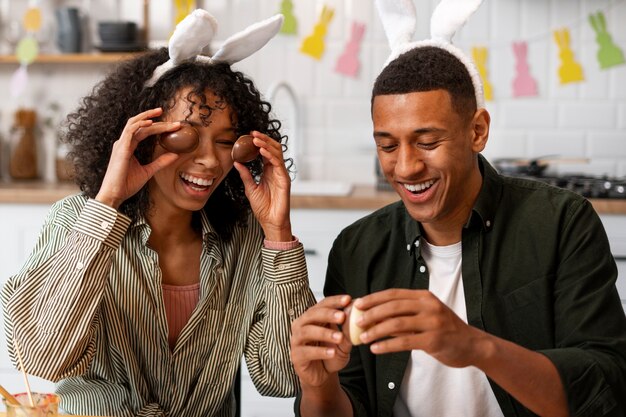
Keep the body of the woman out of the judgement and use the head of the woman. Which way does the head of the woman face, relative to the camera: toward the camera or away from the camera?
toward the camera

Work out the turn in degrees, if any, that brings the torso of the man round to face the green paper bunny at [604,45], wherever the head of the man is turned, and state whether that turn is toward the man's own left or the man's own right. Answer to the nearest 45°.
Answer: approximately 135° to the man's own right

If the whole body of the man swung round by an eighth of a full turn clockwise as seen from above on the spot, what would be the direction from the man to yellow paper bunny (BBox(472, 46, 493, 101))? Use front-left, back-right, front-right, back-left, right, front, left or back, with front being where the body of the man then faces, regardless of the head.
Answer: right

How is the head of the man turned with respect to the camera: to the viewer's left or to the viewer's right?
to the viewer's left

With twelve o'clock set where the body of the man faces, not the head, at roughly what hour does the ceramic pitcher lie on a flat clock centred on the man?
The ceramic pitcher is roughly at 3 o'clock from the man.

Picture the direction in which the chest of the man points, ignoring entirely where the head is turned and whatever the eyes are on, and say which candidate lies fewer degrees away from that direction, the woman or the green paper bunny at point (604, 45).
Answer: the woman

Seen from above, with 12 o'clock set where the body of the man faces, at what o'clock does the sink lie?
The sink is roughly at 4 o'clock from the man.

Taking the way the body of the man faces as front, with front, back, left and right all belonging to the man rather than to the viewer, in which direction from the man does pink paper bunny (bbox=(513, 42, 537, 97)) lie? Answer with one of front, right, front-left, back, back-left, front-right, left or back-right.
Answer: back-right

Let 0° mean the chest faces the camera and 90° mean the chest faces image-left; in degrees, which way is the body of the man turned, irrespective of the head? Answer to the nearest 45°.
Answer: approximately 45°

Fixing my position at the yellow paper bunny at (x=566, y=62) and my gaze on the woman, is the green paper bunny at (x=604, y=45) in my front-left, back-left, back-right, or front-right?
back-left

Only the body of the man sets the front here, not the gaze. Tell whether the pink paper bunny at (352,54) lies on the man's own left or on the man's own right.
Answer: on the man's own right

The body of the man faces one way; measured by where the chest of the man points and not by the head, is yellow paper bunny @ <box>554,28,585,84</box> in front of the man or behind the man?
behind

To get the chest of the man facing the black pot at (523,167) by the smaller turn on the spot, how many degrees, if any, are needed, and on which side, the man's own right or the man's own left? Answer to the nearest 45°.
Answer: approximately 135° to the man's own right
